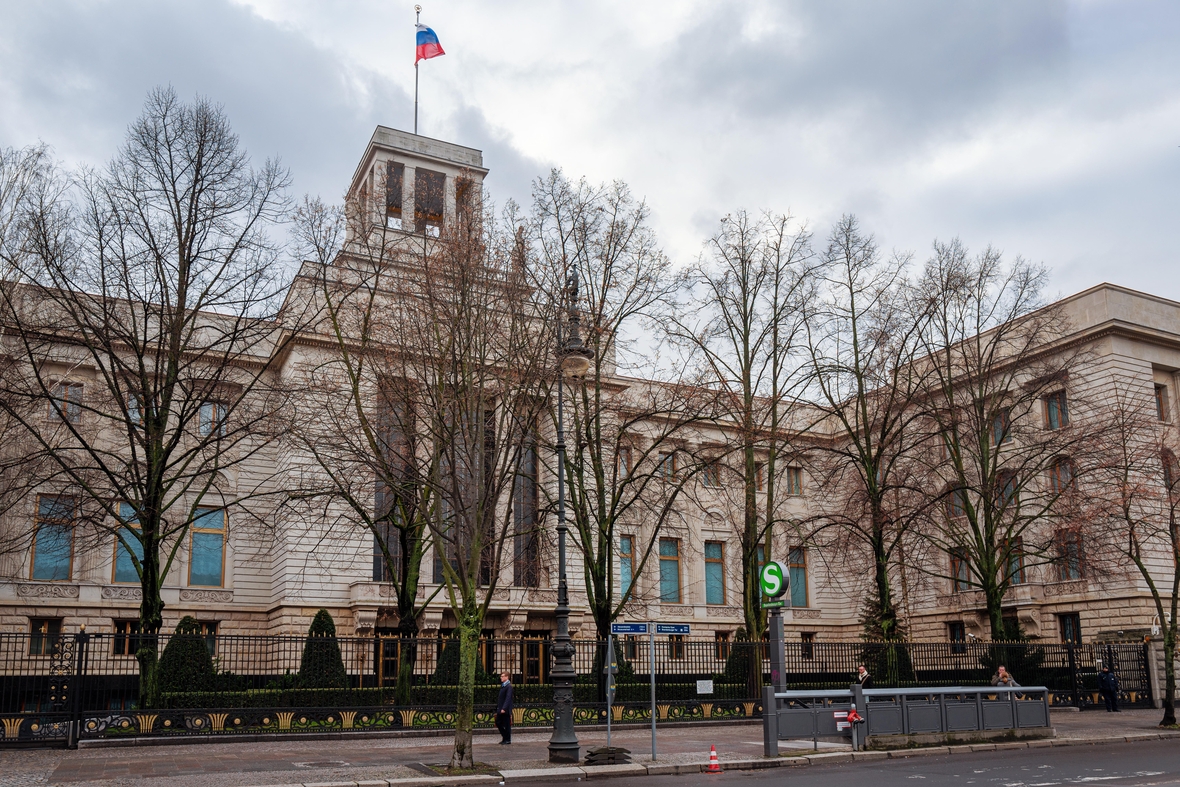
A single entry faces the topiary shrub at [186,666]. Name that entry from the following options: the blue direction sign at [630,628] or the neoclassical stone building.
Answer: the neoclassical stone building

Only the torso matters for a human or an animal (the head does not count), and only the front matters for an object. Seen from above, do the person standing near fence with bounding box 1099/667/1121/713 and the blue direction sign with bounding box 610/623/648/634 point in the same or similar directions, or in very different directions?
same or similar directions

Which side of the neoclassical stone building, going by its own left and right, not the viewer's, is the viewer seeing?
front

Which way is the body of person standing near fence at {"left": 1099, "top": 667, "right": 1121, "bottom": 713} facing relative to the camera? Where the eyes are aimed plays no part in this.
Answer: toward the camera

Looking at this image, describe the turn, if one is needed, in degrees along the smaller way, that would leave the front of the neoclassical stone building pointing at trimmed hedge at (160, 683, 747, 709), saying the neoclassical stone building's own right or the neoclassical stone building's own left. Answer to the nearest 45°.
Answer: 0° — it already faces it

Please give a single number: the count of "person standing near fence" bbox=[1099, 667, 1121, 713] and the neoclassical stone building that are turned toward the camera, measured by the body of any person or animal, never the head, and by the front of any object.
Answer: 2

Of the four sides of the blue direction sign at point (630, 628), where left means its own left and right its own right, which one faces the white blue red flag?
back
